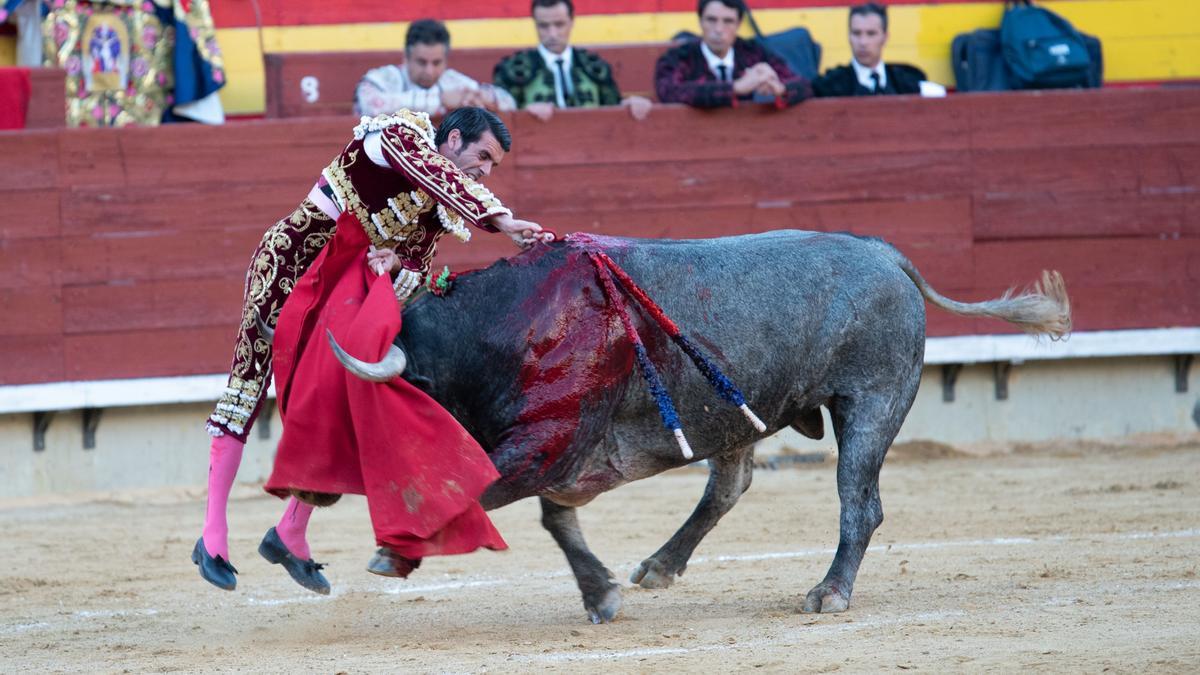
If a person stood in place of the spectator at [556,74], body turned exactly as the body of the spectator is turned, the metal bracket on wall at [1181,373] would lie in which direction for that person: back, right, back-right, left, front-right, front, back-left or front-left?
left

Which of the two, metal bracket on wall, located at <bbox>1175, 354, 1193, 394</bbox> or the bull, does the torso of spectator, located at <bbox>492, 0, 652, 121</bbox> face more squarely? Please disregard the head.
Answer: the bull

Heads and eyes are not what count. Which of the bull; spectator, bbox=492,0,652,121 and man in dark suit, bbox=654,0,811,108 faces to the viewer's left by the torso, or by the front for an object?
the bull

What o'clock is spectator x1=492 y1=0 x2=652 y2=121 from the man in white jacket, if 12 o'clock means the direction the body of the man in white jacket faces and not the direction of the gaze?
The spectator is roughly at 8 o'clock from the man in white jacket.

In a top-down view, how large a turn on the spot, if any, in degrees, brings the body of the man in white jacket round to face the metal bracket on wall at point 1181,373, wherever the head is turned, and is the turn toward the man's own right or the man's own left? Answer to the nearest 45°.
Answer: approximately 90° to the man's own left

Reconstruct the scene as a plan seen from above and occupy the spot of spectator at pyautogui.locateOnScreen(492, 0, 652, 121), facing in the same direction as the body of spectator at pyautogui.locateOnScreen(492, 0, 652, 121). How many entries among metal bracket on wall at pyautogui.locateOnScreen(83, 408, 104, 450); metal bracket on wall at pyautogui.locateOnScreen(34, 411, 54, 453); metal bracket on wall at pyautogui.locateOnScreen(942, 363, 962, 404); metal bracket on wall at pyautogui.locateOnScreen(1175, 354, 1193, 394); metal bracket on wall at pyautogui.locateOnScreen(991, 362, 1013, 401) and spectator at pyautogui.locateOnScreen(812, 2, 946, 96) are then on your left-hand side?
4

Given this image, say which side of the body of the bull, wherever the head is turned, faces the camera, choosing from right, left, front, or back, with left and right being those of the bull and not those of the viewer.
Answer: left

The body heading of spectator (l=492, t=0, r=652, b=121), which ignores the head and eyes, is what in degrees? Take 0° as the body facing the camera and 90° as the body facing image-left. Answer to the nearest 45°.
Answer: approximately 0°

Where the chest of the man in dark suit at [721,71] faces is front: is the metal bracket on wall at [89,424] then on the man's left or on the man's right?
on the man's right
